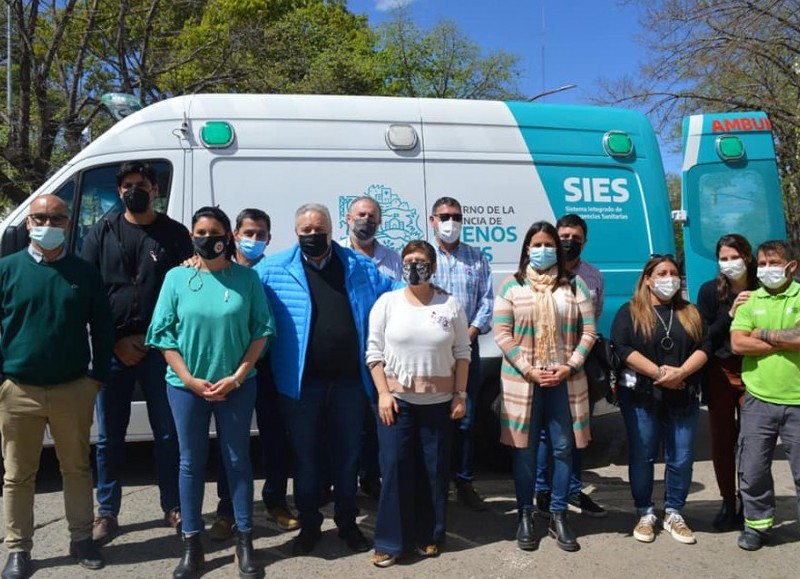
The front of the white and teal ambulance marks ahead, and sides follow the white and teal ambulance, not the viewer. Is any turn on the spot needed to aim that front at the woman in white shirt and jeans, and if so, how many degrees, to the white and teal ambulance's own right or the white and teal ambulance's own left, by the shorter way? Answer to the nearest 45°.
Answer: approximately 90° to the white and teal ambulance's own left

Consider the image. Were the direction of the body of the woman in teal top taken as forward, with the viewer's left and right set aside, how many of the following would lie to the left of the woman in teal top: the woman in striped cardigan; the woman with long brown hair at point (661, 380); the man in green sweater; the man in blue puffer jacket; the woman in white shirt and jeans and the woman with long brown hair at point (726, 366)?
5

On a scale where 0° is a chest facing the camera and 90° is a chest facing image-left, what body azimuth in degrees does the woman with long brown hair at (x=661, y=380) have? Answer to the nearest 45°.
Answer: approximately 0°

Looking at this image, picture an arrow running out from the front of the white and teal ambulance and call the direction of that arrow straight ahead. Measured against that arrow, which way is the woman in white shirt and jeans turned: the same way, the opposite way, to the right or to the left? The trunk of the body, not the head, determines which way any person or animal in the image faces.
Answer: to the left

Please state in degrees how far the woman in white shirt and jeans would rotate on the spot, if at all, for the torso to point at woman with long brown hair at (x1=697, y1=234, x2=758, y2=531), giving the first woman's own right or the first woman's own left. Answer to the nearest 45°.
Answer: approximately 90° to the first woman's own left

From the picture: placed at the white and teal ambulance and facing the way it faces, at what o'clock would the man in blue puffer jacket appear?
The man in blue puffer jacket is roughly at 10 o'clock from the white and teal ambulance.

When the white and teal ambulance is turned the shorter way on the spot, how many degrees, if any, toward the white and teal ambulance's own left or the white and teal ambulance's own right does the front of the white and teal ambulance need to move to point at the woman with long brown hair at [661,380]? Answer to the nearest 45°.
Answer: approximately 135° to the white and teal ambulance's own left
